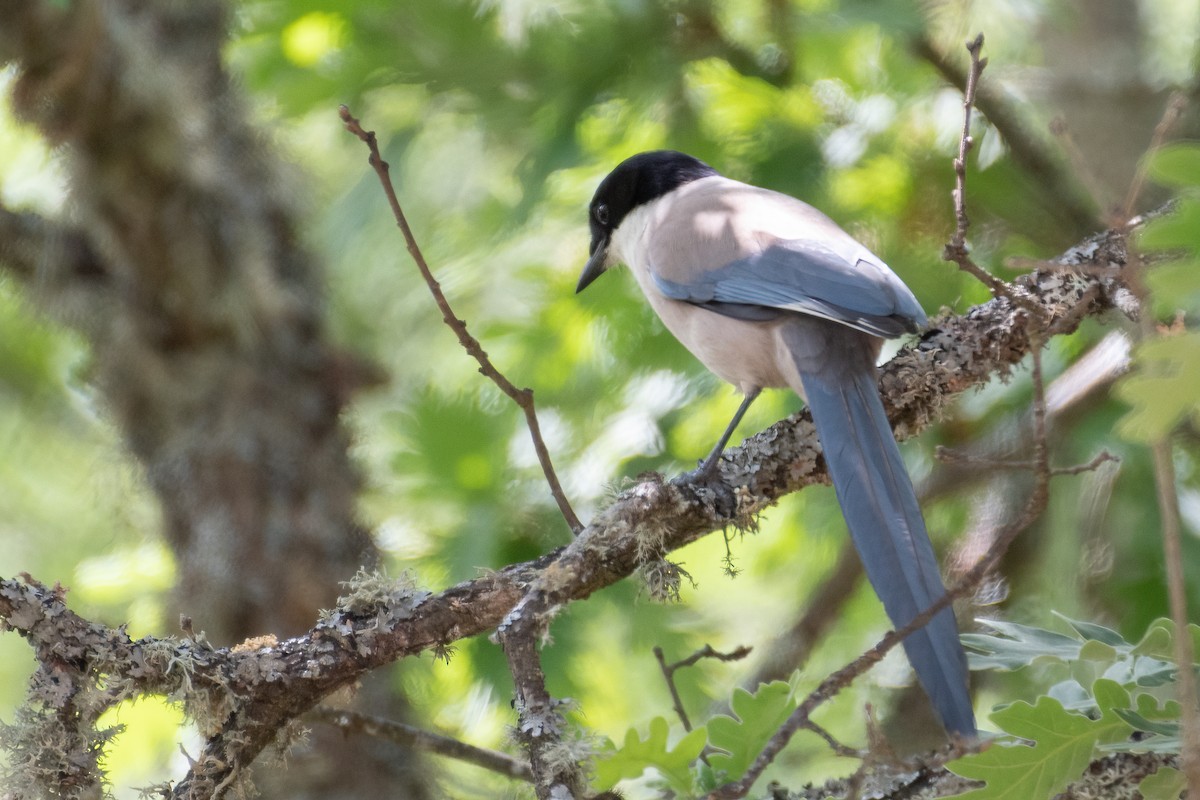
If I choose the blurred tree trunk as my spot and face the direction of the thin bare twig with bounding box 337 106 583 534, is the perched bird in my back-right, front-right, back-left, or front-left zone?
front-left

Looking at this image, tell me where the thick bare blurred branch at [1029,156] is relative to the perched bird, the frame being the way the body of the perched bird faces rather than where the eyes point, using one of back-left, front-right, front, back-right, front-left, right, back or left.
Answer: right

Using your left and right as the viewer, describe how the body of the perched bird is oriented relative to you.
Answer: facing away from the viewer and to the left of the viewer

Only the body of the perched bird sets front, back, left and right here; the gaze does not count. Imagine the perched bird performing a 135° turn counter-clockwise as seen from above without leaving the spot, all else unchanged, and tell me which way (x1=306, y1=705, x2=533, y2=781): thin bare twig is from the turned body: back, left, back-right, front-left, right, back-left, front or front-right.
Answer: right
